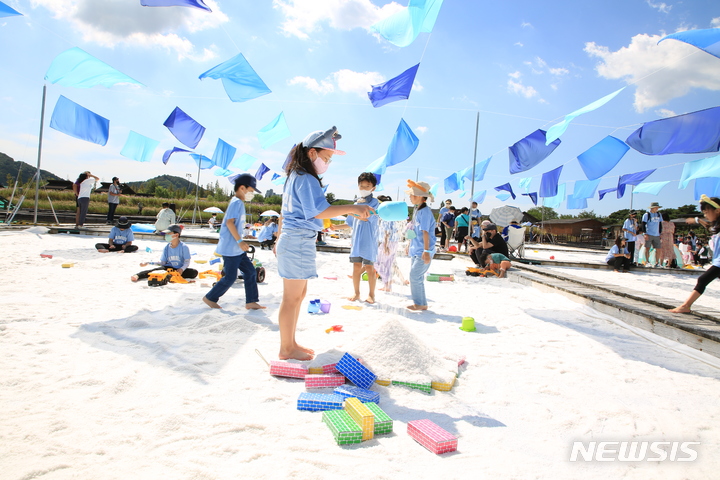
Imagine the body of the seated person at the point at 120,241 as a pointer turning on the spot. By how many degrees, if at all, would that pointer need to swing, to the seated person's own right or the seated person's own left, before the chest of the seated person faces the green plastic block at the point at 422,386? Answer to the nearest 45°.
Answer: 0° — they already face it

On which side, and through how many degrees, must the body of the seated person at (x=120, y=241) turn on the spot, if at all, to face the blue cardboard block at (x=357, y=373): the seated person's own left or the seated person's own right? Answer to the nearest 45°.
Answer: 0° — they already face it

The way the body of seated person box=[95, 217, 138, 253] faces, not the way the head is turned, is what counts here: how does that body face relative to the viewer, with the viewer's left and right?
facing the viewer

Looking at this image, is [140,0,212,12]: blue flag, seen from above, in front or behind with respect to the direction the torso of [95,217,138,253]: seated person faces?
in front

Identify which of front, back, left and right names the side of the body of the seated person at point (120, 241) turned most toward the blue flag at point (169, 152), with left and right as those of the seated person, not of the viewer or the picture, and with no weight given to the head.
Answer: back

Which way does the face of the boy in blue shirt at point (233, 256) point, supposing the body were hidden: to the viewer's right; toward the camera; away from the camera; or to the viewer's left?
to the viewer's right

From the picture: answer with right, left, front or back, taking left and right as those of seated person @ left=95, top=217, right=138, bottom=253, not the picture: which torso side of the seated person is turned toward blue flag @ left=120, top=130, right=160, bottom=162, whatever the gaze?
back

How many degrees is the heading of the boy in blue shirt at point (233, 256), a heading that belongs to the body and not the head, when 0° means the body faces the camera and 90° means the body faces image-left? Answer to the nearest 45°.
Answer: approximately 270°
